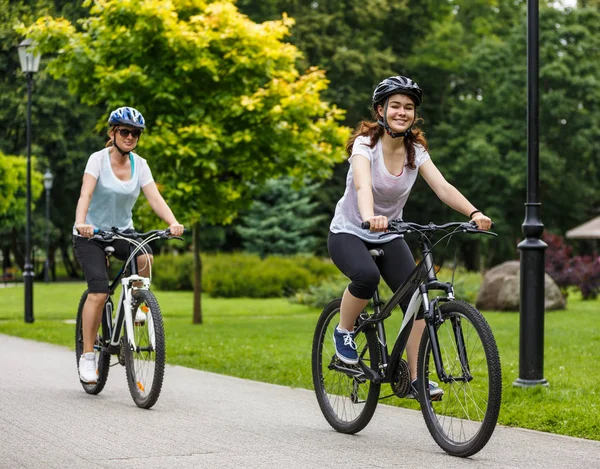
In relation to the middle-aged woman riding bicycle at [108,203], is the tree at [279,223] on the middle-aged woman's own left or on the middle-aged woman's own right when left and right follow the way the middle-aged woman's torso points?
on the middle-aged woman's own left

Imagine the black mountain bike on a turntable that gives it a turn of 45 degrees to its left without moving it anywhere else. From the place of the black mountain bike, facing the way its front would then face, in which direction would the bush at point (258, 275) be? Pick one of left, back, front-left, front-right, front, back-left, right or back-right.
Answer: left

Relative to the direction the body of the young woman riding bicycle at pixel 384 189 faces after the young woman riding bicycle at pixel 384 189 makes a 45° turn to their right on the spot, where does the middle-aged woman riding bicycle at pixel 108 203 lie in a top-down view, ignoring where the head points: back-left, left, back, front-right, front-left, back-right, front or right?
back-right

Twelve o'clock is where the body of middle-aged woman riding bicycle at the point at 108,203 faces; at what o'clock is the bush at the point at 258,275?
The bush is roughly at 8 o'clock from the middle-aged woman riding bicycle.

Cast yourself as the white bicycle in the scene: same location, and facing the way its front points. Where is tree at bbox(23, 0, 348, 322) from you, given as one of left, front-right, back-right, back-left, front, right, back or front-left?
back-left

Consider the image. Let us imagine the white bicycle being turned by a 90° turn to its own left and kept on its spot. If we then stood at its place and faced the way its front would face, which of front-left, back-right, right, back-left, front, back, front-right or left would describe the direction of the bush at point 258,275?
front-left

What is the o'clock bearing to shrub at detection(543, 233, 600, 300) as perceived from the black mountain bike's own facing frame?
The shrub is roughly at 8 o'clock from the black mountain bike.

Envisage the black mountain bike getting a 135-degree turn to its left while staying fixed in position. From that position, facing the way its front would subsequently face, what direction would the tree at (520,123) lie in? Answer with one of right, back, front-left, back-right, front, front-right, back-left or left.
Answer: front

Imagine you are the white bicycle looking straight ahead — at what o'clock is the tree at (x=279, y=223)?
The tree is roughly at 8 o'clock from the white bicycle.

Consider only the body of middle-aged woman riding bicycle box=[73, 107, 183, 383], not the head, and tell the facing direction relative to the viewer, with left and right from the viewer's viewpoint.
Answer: facing the viewer and to the right of the viewer

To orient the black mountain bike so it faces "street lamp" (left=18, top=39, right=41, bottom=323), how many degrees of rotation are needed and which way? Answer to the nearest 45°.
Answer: approximately 180°

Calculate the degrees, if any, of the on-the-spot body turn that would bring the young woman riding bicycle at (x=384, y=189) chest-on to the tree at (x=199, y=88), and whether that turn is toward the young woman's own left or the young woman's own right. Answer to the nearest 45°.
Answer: approximately 135° to the young woman's own left

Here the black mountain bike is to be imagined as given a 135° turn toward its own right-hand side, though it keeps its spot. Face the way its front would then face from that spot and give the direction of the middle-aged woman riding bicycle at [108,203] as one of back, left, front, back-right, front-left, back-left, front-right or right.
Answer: front-right

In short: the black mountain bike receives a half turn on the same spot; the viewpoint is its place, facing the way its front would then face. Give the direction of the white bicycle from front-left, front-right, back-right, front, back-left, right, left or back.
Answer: front

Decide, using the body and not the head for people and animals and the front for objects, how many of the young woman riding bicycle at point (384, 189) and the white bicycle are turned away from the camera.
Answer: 0

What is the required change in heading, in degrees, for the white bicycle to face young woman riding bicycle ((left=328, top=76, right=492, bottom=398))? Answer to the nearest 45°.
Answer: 0° — it already faces them

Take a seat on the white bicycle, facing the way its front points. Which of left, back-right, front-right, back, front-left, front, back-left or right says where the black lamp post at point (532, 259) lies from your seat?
front-left

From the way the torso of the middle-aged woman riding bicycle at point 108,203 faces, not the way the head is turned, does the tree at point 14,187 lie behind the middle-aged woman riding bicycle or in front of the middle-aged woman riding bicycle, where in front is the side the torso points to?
behind

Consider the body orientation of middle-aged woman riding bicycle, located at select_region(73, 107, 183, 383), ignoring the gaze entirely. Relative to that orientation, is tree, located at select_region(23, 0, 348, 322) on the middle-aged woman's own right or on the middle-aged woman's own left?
on the middle-aged woman's own left
